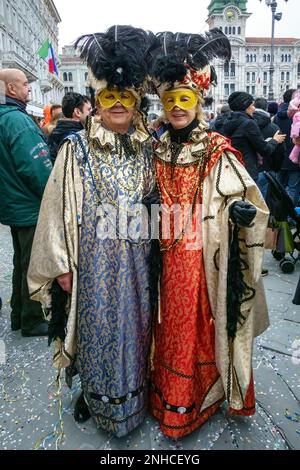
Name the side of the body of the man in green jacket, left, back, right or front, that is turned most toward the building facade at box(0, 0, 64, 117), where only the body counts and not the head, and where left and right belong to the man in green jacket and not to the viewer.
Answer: left

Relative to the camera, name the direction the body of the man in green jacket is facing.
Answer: to the viewer's right

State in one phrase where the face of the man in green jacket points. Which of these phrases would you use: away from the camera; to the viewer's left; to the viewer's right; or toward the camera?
to the viewer's right

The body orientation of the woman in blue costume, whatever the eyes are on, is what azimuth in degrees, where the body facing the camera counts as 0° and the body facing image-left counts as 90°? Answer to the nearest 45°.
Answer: approximately 0°

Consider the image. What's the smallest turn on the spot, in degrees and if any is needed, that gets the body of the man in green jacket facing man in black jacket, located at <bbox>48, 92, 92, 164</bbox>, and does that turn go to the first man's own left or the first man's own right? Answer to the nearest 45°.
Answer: approximately 45° to the first man's own left

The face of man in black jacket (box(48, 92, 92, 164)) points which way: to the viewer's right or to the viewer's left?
to the viewer's right

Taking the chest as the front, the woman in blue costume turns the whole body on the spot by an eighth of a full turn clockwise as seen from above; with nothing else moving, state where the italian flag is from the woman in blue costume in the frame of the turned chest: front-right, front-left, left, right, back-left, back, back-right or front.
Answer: back-right

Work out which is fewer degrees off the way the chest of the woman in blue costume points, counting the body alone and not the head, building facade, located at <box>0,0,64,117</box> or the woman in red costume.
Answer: the woman in red costume

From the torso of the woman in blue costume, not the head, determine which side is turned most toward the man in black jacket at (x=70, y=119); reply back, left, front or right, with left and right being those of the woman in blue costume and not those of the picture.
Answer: back

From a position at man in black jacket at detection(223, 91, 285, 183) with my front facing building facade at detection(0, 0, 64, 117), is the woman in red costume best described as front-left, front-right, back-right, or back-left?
back-left
